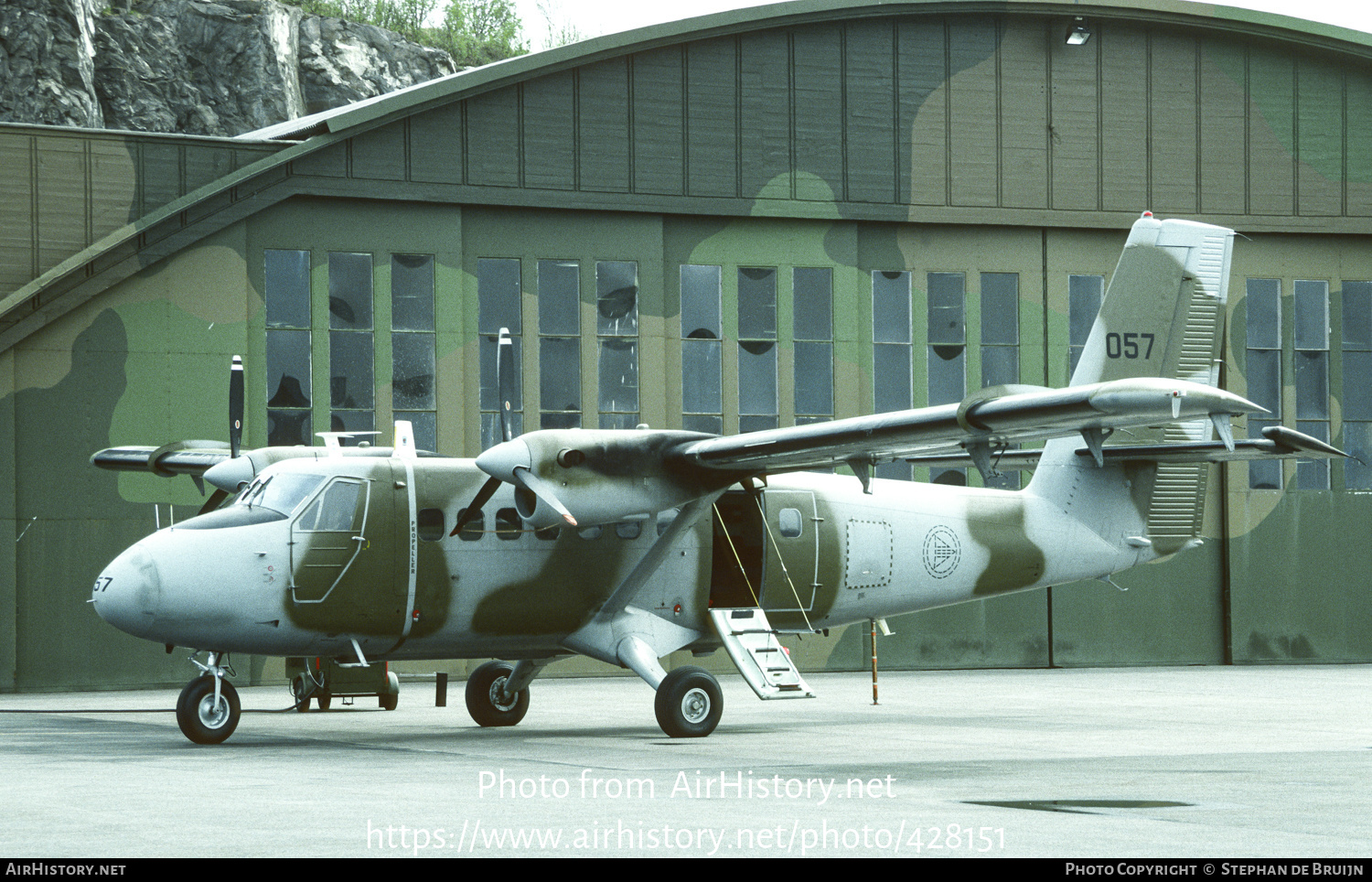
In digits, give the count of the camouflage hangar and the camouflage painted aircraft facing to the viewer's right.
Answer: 0

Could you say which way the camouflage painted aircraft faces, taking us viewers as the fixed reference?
facing the viewer and to the left of the viewer

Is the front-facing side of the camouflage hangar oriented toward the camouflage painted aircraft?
yes

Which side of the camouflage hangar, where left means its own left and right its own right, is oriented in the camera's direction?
front
